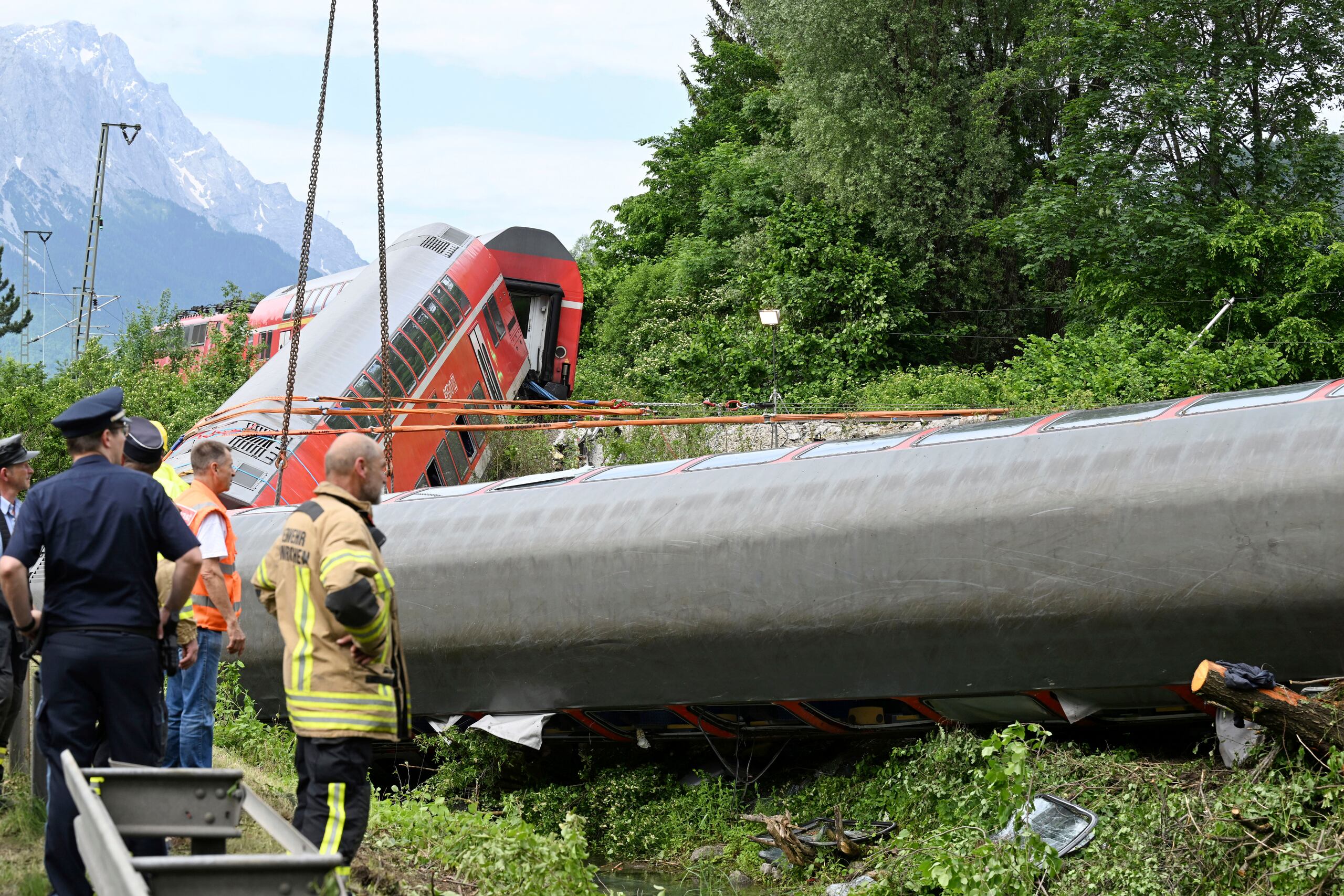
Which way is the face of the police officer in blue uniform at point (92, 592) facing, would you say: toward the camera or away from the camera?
away from the camera

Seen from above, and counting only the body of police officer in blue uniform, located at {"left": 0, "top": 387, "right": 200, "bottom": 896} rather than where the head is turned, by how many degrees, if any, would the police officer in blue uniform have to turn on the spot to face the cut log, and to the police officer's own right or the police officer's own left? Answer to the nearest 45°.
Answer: approximately 90° to the police officer's own right

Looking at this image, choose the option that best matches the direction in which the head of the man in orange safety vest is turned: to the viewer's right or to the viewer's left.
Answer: to the viewer's right

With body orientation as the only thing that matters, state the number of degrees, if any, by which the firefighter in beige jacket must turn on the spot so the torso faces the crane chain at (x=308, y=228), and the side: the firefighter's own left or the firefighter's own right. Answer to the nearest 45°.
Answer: approximately 45° to the firefighter's own left

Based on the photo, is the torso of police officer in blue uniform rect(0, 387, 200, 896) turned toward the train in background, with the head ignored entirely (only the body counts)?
yes

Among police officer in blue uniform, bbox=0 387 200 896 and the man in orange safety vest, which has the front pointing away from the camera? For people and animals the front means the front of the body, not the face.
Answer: the police officer in blue uniform

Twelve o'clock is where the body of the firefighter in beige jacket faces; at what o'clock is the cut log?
The cut log is roughly at 1 o'clock from the firefighter in beige jacket.

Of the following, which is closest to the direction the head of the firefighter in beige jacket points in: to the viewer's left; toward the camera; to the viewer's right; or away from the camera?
to the viewer's right

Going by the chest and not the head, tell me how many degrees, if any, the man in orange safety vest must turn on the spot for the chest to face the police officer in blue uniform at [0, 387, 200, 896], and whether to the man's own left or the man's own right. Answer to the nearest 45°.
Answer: approximately 90° to the man's own right

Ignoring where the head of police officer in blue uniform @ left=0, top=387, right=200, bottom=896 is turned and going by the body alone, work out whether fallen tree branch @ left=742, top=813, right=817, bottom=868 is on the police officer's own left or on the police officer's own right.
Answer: on the police officer's own right

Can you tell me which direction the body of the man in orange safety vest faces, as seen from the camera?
to the viewer's right

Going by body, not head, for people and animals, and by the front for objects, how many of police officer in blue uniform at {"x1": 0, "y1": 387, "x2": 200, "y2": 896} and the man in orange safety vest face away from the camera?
1

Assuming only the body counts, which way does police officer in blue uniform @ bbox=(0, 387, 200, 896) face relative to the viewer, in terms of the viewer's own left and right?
facing away from the viewer

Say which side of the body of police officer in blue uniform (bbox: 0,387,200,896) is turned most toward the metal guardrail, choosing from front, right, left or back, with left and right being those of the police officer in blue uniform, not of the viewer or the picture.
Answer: back

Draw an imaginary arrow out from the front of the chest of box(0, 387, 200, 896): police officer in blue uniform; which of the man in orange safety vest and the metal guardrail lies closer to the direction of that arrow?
the man in orange safety vest

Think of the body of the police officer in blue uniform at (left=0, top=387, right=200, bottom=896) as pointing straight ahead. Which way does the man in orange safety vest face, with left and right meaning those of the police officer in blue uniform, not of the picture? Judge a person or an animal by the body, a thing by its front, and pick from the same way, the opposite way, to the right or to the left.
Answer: to the right

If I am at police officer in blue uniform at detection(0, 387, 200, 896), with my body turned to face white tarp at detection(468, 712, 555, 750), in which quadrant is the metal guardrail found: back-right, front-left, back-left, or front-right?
back-right

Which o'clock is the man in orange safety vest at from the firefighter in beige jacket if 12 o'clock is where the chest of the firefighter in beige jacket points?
The man in orange safety vest is roughly at 10 o'clock from the firefighter in beige jacket.
